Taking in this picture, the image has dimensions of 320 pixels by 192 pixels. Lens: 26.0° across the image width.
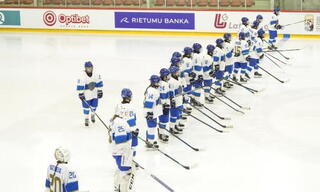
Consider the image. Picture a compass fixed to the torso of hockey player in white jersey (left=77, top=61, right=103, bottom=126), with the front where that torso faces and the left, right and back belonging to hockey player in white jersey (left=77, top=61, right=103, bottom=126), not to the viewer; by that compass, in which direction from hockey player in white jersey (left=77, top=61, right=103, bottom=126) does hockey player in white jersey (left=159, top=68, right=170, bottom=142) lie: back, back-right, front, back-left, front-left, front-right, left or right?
front-left

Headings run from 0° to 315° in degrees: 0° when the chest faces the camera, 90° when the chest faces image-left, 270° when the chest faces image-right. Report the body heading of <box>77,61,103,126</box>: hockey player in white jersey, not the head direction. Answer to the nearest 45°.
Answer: approximately 0°

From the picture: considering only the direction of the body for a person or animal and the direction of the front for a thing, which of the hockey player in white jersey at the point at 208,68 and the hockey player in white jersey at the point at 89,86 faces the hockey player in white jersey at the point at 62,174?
the hockey player in white jersey at the point at 89,86

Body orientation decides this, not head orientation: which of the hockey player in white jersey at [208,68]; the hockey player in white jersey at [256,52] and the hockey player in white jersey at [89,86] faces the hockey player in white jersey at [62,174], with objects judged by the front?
the hockey player in white jersey at [89,86]
